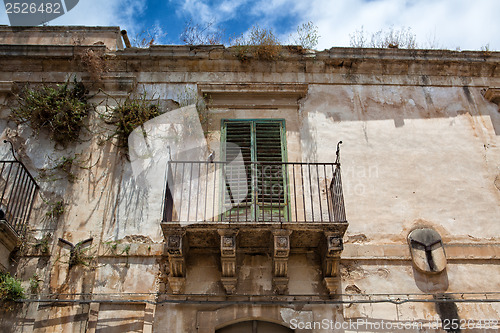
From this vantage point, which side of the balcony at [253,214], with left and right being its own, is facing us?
front

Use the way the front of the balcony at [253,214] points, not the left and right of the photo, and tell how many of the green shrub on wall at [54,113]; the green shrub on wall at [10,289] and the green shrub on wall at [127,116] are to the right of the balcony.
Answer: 3

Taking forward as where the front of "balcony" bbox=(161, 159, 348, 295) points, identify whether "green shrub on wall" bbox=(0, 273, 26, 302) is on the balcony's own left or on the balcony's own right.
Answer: on the balcony's own right

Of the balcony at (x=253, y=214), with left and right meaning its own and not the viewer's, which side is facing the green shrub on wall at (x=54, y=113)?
right

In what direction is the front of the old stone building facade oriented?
toward the camera

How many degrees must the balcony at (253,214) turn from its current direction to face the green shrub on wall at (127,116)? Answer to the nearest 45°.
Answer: approximately 90° to its right
